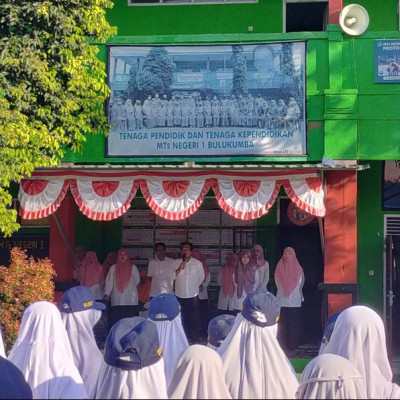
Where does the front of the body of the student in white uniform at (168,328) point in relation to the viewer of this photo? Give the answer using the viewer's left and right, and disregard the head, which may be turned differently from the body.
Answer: facing away from the viewer

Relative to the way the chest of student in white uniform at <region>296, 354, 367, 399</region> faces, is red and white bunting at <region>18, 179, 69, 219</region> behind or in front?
in front

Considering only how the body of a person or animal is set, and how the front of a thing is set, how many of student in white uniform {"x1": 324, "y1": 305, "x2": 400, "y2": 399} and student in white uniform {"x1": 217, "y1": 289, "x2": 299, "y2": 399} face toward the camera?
0

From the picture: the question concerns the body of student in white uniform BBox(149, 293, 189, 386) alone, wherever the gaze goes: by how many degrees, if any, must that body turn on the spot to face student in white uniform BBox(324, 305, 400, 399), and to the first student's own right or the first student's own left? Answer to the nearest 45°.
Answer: approximately 135° to the first student's own right

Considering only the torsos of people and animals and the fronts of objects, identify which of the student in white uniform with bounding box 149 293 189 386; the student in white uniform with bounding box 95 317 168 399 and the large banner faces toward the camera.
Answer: the large banner

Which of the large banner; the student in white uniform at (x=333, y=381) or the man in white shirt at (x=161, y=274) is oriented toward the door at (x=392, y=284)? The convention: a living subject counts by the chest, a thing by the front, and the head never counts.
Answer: the student in white uniform

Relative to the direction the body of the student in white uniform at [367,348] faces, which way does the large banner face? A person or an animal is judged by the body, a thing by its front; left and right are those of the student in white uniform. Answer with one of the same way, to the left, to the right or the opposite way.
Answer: the opposite way

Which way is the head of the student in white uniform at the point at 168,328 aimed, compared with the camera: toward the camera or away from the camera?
away from the camera

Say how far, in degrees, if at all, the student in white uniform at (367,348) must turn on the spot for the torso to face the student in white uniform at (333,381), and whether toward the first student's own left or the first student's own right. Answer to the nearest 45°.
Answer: approximately 180°

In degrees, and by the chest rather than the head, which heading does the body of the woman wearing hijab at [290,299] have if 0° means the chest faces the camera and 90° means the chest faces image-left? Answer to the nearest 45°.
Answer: approximately 0°

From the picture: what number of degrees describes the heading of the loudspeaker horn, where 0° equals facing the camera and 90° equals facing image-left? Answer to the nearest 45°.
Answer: approximately 0°

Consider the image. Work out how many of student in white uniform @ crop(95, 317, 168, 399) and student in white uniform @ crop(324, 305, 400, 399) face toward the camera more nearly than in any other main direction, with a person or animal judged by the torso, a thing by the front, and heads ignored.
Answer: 0

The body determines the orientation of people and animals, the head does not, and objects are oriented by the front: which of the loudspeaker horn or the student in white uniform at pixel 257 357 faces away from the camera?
the student in white uniform

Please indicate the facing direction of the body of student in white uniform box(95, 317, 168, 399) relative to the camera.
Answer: away from the camera

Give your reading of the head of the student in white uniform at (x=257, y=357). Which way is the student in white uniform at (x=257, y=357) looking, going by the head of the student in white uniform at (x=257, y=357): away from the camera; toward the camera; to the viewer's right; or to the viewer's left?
away from the camera

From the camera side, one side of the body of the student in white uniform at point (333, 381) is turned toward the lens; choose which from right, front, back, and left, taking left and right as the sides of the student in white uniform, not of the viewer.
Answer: back

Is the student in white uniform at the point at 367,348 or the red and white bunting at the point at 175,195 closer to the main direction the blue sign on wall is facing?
the student in white uniform

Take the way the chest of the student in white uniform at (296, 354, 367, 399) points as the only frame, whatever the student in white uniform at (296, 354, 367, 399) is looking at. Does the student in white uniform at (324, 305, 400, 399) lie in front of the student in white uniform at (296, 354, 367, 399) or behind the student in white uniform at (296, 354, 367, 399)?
in front

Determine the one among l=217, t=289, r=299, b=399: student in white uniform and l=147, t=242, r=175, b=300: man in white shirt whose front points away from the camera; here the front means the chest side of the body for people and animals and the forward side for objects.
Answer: the student in white uniform
